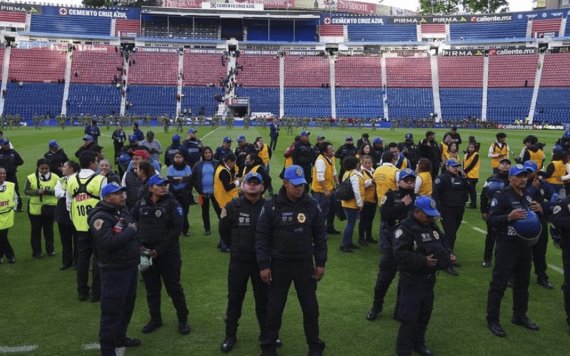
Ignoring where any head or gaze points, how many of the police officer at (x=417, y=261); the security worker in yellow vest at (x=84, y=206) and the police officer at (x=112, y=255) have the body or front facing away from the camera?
1

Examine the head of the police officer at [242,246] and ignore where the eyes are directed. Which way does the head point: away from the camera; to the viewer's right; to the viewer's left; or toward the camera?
toward the camera

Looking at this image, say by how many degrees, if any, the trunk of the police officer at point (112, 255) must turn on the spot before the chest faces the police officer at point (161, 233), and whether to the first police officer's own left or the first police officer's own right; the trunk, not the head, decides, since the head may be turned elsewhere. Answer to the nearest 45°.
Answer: approximately 90° to the first police officer's own left

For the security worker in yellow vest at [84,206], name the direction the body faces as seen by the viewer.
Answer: away from the camera

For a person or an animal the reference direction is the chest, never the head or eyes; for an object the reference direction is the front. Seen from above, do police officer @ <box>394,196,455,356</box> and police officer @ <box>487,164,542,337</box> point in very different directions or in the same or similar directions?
same or similar directions

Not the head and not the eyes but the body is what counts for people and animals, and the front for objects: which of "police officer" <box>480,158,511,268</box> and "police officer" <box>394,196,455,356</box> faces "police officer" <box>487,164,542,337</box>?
"police officer" <box>480,158,511,268</box>

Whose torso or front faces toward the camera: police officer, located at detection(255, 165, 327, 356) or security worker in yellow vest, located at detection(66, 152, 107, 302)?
police officer, located at detection(255, 165, 327, 356)

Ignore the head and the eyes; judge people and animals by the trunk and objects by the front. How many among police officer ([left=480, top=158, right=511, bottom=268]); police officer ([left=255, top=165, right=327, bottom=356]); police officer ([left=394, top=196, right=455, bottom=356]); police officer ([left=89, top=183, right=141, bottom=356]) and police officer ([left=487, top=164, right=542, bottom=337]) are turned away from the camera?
0

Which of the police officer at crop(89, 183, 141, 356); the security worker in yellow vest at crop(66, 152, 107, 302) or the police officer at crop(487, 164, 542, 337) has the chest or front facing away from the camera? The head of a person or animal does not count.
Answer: the security worker in yellow vest at crop(66, 152, 107, 302)

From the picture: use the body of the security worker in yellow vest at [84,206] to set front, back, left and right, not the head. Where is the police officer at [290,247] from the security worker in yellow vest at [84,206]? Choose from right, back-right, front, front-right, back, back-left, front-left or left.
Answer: back-right

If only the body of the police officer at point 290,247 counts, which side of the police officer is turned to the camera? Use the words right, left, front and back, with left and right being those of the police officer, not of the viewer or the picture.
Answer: front

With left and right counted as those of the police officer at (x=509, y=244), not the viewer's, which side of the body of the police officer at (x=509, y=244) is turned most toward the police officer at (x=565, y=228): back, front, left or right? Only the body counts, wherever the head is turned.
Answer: left

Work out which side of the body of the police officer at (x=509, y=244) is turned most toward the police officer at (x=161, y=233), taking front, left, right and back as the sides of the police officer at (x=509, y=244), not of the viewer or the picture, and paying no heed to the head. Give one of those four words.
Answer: right
